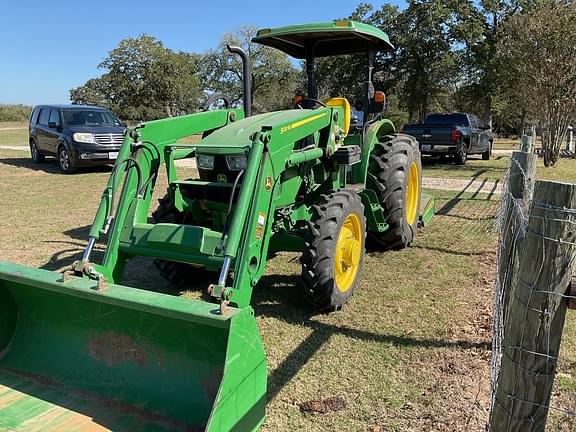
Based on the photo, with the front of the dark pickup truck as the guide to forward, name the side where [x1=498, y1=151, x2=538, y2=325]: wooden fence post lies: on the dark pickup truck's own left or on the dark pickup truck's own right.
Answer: on the dark pickup truck's own right

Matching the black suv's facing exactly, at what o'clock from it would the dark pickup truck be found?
The dark pickup truck is roughly at 11 o'clock from the black suv.

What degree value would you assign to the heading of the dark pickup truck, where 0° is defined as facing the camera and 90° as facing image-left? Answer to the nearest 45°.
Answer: approximately 225°

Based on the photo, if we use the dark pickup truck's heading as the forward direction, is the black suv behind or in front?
behind

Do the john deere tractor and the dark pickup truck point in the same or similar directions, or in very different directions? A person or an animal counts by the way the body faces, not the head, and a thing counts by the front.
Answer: very different directions

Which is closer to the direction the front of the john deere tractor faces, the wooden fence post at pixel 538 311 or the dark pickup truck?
the wooden fence post

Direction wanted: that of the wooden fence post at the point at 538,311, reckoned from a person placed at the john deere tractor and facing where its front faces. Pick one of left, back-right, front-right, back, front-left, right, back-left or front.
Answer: left

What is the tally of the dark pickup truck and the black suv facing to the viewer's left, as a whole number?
0

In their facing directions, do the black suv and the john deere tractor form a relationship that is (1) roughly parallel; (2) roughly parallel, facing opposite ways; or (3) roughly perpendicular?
roughly perpendicular

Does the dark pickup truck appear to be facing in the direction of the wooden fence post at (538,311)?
no

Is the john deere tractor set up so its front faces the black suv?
no

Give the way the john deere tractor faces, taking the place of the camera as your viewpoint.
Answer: facing the viewer and to the left of the viewer

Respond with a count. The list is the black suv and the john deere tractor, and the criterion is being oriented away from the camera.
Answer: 0

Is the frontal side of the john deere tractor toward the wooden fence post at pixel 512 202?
no

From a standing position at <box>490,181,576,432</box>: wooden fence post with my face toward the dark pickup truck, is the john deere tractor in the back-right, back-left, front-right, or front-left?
front-left

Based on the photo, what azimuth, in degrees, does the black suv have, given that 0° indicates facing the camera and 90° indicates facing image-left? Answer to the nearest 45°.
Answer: approximately 315°

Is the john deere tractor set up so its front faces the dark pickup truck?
no
